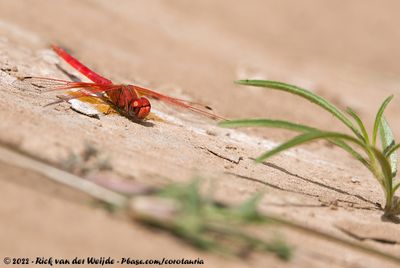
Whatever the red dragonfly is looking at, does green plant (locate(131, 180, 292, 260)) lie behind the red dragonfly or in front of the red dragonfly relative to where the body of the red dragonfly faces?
in front

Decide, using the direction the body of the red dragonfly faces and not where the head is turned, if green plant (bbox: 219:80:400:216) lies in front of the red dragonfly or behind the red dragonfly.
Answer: in front

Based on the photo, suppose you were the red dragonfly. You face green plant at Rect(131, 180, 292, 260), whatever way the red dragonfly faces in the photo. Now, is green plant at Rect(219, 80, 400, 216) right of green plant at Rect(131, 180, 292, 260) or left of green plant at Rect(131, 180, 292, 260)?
left
